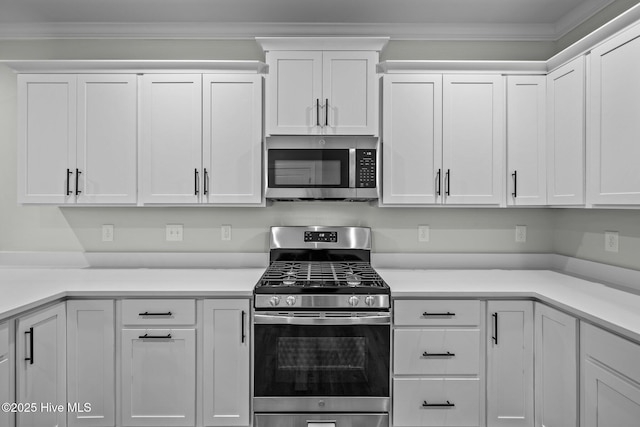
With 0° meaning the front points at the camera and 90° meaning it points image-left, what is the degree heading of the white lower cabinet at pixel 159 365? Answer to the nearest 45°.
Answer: approximately 0°

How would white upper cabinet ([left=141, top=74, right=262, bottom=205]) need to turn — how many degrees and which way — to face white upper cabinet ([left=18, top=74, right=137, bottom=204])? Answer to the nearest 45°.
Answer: approximately 90° to its right

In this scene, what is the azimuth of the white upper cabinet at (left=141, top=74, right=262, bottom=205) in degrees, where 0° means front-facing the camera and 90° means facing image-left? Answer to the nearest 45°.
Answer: approximately 0°

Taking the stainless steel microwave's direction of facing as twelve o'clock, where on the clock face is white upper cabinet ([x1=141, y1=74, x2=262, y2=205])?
The white upper cabinet is roughly at 3 o'clock from the stainless steel microwave.

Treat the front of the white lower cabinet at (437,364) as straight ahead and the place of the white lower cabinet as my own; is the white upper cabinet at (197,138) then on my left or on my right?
on my right
